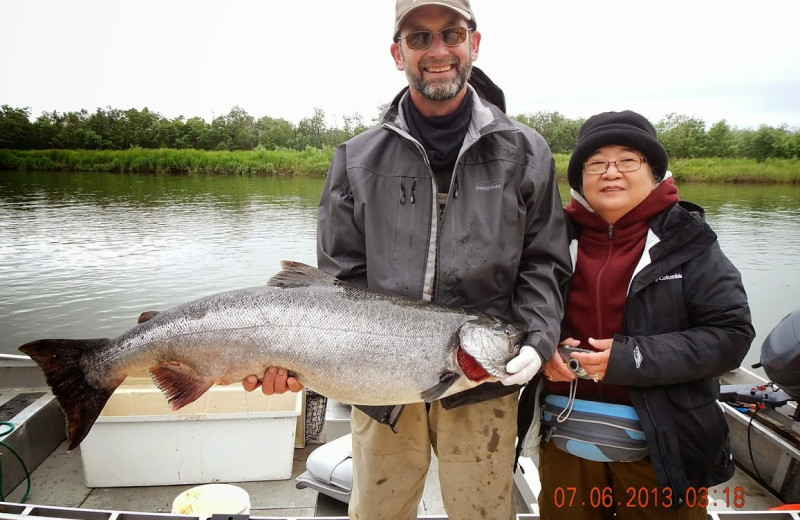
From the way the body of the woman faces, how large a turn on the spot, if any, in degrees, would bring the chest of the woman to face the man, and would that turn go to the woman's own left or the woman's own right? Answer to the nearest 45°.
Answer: approximately 45° to the woman's own right

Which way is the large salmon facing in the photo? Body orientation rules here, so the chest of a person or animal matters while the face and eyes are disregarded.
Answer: to the viewer's right

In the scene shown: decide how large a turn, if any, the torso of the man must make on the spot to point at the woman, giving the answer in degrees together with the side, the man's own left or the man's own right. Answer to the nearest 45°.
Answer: approximately 90° to the man's own left

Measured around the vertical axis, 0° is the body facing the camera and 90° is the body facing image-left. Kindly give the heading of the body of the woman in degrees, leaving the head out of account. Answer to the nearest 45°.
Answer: approximately 45°

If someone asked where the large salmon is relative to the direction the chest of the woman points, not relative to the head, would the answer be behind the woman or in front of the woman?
in front

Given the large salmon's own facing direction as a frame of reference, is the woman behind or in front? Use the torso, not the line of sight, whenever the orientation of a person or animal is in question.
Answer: in front

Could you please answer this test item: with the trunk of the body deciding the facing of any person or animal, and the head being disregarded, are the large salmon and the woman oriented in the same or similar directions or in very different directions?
very different directions

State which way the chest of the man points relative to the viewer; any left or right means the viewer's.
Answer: facing the viewer
